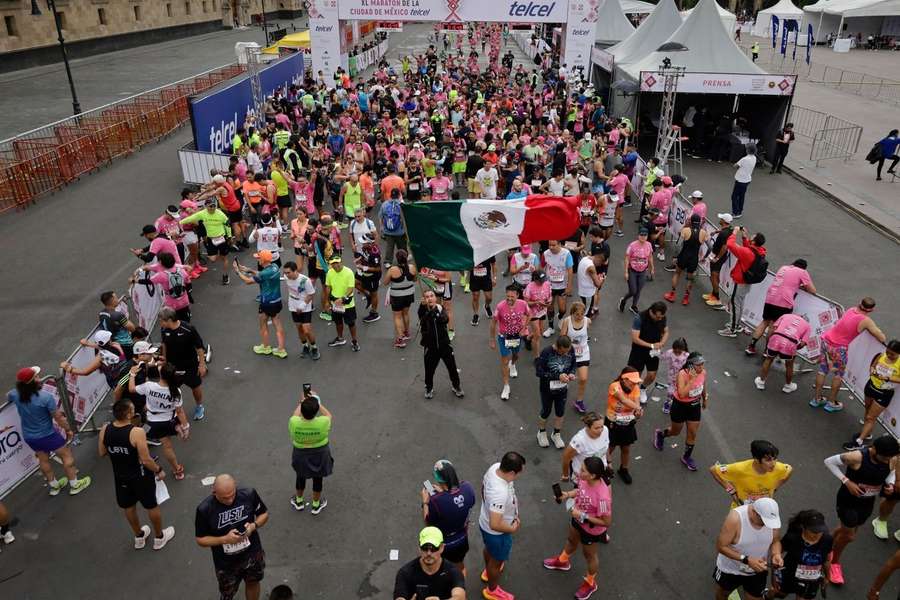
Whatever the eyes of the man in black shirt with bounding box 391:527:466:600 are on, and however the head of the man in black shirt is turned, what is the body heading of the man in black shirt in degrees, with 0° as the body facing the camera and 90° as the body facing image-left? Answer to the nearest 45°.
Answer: approximately 0°

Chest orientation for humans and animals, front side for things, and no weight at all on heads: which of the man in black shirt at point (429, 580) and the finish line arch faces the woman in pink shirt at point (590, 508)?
the finish line arch

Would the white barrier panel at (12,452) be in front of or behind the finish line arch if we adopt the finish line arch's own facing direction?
in front

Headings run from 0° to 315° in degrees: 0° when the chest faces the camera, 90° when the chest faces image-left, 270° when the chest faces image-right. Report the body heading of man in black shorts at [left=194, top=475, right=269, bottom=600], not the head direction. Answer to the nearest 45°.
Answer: approximately 0°

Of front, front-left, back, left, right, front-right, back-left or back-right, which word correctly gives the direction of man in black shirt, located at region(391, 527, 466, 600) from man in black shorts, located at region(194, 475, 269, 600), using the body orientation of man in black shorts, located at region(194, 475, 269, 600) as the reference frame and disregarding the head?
front-left

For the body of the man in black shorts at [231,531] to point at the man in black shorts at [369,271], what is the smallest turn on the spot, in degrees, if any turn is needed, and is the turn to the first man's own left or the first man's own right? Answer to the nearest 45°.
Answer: approximately 135° to the first man's own left

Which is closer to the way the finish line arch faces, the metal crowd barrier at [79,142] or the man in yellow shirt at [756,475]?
the man in yellow shirt

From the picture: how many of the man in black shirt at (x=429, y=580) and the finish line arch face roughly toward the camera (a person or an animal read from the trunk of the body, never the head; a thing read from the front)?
2
